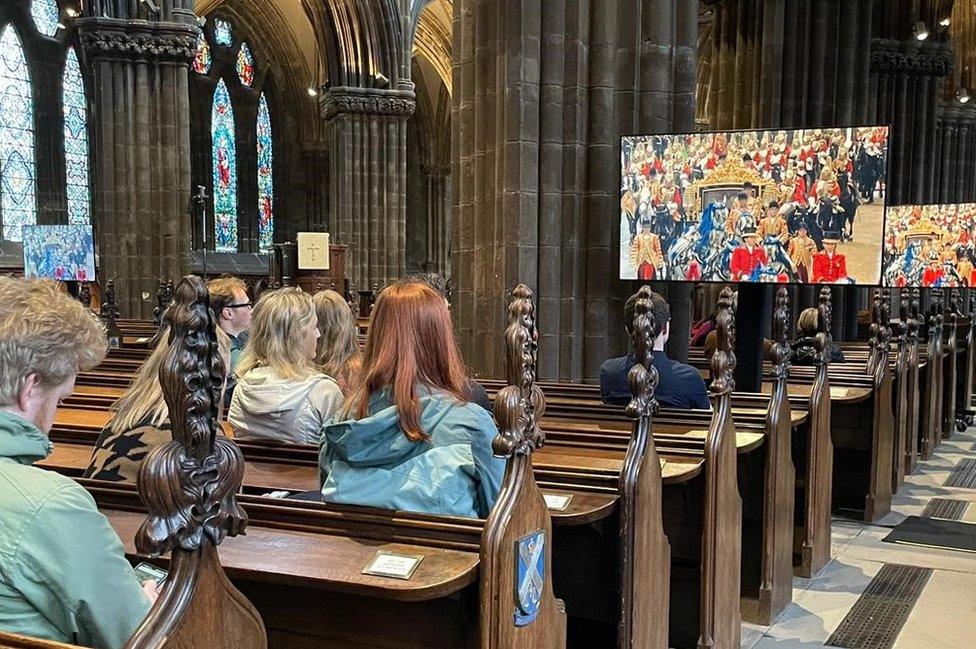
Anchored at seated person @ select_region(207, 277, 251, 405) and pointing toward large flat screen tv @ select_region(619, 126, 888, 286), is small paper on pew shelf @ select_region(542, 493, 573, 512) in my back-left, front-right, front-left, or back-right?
front-right

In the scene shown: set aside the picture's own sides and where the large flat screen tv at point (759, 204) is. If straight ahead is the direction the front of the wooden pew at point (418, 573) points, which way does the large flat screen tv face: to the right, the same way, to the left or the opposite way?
the opposite way

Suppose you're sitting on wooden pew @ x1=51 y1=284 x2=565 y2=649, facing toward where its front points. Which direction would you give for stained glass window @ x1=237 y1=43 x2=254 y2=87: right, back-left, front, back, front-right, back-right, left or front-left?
front-left

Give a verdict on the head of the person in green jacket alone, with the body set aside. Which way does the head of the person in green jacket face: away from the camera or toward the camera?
away from the camera

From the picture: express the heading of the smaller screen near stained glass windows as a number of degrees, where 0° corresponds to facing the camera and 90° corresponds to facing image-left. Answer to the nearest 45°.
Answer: approximately 45°

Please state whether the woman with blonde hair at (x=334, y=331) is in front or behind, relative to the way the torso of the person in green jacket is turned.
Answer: in front

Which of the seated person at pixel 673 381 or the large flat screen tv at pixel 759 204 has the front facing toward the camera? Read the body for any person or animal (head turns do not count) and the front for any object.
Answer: the large flat screen tv

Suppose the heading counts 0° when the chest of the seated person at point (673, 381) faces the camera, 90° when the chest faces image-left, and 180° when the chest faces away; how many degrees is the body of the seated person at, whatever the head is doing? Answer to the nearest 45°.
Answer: approximately 180°

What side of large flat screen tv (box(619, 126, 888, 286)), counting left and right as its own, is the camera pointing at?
front

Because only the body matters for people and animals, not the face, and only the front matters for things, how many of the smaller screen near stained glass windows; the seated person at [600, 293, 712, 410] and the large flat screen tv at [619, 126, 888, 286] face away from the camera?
1

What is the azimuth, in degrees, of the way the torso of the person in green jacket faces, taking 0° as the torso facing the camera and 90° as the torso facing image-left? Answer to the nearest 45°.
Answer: approximately 225°

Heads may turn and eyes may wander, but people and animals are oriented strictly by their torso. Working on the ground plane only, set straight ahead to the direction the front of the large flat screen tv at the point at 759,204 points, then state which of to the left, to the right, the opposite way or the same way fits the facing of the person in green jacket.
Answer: the opposite way

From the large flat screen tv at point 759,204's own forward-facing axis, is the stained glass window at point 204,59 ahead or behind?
behind

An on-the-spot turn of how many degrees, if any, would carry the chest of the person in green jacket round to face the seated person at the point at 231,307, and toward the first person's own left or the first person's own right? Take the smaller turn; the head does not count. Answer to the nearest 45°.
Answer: approximately 45° to the first person's own left

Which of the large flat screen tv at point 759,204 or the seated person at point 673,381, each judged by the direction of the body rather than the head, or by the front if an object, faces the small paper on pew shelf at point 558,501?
the large flat screen tv

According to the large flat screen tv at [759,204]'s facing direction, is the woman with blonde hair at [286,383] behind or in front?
in front

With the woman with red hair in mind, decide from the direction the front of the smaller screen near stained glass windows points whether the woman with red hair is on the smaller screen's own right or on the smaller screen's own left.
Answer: on the smaller screen's own left

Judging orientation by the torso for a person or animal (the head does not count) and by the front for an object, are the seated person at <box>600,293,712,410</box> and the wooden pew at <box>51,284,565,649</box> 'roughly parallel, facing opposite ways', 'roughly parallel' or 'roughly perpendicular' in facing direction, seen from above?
roughly parallel

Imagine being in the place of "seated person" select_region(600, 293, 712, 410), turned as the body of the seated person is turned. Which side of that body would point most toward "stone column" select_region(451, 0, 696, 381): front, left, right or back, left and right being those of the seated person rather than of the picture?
front

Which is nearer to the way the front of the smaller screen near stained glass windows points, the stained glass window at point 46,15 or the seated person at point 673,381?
the seated person

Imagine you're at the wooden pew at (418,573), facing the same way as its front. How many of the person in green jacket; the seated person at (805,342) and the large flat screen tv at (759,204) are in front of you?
2
